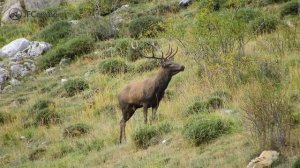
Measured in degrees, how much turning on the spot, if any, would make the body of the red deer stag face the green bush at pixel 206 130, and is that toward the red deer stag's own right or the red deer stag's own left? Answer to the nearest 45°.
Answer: approximately 45° to the red deer stag's own right

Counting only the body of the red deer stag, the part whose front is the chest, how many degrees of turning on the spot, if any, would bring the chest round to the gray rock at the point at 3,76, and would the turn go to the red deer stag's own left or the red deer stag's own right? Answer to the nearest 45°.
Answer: approximately 135° to the red deer stag's own left

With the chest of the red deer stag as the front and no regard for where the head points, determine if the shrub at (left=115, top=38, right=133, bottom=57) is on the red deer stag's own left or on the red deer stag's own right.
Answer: on the red deer stag's own left

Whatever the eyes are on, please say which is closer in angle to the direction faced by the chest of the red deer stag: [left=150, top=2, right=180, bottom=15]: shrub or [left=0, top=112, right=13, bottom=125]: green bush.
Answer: the shrub

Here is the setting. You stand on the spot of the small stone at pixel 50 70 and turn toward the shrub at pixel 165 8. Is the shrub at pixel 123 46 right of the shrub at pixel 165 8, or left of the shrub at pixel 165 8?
right

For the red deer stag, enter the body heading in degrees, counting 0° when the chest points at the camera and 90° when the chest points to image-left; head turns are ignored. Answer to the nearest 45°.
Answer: approximately 270°

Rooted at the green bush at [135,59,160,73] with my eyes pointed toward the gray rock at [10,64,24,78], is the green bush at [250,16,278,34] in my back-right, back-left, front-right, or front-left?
back-right

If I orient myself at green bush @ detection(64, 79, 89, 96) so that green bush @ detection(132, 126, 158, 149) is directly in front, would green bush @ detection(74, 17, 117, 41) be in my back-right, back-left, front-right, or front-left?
back-left

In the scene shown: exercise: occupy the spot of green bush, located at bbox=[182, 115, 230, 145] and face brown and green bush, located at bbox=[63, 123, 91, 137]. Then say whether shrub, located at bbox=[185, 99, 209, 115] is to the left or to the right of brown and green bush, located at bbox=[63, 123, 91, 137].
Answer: right

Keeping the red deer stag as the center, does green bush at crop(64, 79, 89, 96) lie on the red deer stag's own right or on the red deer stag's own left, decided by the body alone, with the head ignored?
on the red deer stag's own left

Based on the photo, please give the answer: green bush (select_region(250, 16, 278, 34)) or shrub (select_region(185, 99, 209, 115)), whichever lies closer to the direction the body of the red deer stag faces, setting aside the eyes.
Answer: the shrub
